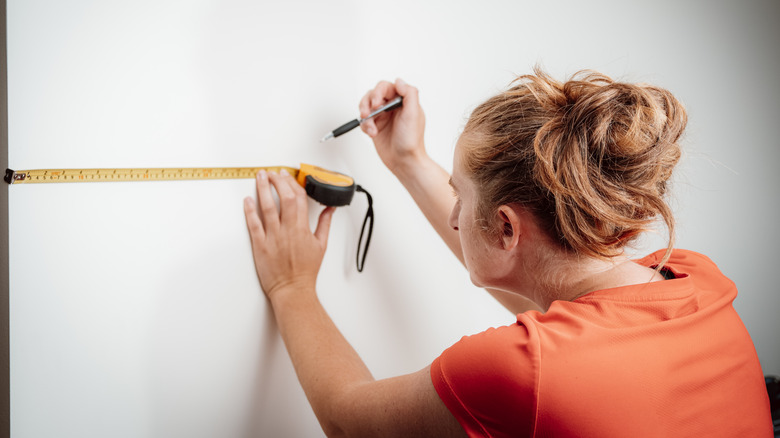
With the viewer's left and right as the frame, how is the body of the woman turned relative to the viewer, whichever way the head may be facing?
facing away from the viewer and to the left of the viewer

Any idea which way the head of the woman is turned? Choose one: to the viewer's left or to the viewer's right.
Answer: to the viewer's left
